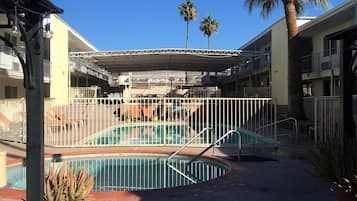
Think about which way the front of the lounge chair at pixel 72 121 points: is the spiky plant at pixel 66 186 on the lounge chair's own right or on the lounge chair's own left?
on the lounge chair's own right

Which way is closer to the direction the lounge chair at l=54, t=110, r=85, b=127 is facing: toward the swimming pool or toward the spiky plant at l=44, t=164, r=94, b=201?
the swimming pool

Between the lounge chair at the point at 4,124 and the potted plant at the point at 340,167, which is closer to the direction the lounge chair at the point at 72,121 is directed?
the potted plant

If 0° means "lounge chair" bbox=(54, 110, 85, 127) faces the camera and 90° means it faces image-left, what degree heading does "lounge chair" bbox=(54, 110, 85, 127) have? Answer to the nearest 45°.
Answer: approximately 270°

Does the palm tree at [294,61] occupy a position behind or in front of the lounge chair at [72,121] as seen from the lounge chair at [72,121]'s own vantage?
in front

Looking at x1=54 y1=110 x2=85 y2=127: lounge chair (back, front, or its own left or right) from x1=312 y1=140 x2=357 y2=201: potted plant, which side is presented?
right

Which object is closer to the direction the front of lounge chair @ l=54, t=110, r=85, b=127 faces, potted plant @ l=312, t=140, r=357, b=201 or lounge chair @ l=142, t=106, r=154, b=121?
the lounge chair

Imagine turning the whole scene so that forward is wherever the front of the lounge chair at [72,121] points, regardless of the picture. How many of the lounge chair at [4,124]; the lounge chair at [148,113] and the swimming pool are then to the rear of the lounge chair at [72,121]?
1

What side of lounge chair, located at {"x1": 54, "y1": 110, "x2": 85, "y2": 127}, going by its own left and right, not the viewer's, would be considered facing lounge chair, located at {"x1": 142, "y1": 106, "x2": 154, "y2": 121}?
front

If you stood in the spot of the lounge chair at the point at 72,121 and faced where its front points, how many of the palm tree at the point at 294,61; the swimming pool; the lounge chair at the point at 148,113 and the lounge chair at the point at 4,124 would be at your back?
1

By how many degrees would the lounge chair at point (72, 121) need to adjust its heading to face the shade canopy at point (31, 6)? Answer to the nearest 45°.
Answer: approximately 90° to its right

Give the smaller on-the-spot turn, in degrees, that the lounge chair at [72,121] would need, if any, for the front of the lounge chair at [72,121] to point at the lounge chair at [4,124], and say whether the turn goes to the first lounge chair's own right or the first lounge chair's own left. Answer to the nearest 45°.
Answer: approximately 180°

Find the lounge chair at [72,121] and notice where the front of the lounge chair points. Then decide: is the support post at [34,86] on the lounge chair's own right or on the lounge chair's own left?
on the lounge chair's own right
